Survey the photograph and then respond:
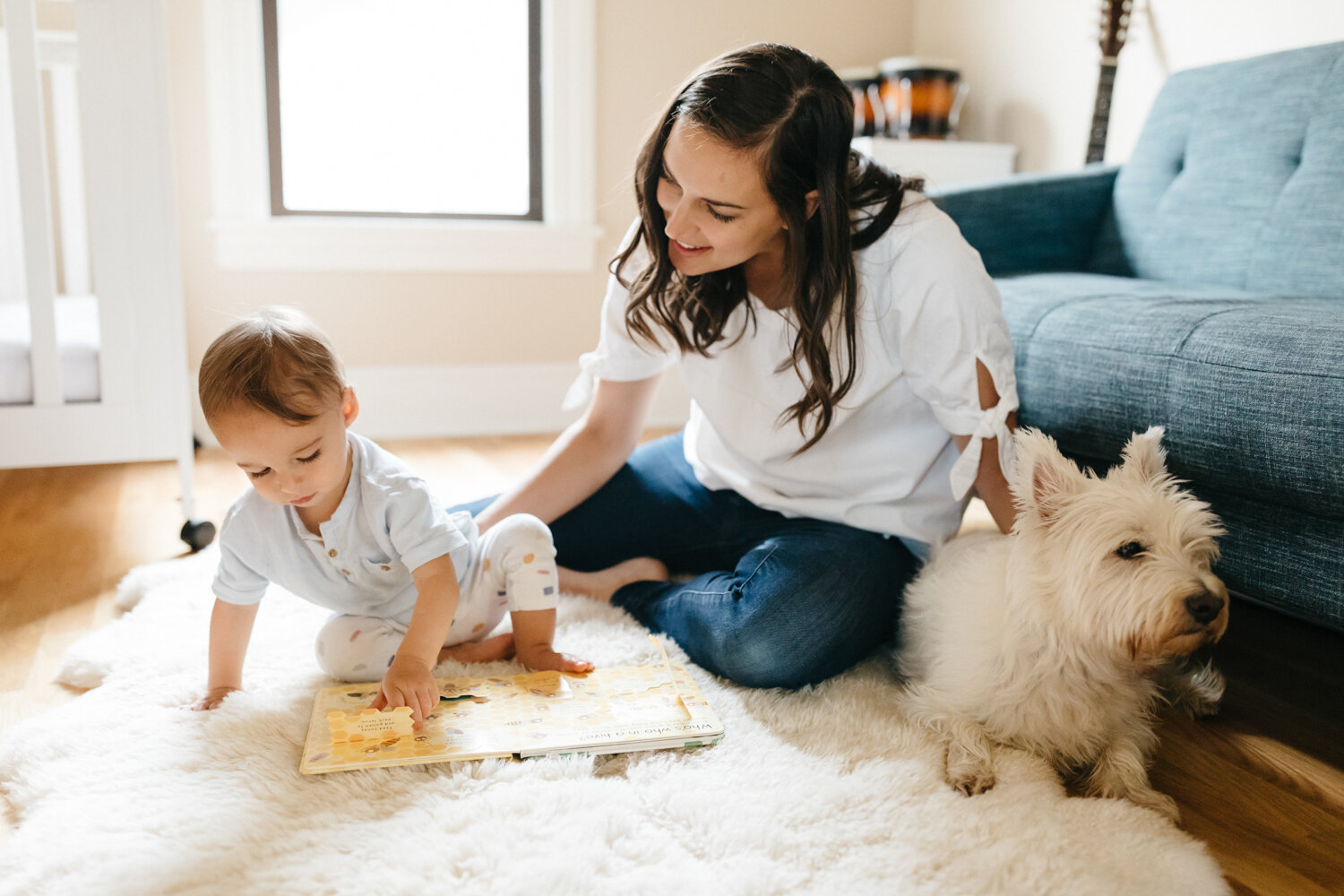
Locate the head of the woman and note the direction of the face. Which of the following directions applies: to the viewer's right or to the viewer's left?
to the viewer's left

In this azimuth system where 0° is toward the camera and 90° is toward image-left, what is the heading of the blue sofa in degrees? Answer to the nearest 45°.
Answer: approximately 45°

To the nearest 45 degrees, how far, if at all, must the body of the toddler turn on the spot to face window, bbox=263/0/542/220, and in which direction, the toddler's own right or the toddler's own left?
approximately 135° to the toddler's own right

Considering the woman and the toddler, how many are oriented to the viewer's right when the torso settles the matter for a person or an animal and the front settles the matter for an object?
0

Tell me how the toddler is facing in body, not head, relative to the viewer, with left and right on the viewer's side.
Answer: facing the viewer and to the left of the viewer

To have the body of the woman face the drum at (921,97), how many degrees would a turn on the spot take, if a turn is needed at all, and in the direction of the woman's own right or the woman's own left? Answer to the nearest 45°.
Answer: approximately 135° to the woman's own right
